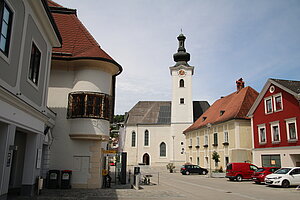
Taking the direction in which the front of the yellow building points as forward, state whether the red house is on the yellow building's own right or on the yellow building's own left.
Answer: on the yellow building's own left

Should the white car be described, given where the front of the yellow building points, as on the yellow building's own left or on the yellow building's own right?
on the yellow building's own left

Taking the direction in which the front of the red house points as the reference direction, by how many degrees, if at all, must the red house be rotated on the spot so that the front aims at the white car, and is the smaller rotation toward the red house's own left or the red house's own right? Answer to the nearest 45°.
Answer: approximately 45° to the red house's own left

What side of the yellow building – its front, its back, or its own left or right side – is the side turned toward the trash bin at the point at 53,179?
front

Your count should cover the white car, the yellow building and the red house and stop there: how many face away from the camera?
0

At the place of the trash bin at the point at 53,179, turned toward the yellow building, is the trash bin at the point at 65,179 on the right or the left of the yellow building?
right

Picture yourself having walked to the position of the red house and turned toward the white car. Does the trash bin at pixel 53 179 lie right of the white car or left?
right

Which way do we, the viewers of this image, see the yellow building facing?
facing the viewer and to the left of the viewer

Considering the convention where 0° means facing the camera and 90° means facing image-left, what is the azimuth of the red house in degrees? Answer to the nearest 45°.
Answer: approximately 45°

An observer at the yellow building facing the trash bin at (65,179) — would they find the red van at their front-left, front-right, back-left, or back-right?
front-left

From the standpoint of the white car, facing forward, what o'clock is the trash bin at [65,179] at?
The trash bin is roughly at 12 o'clock from the white car.
